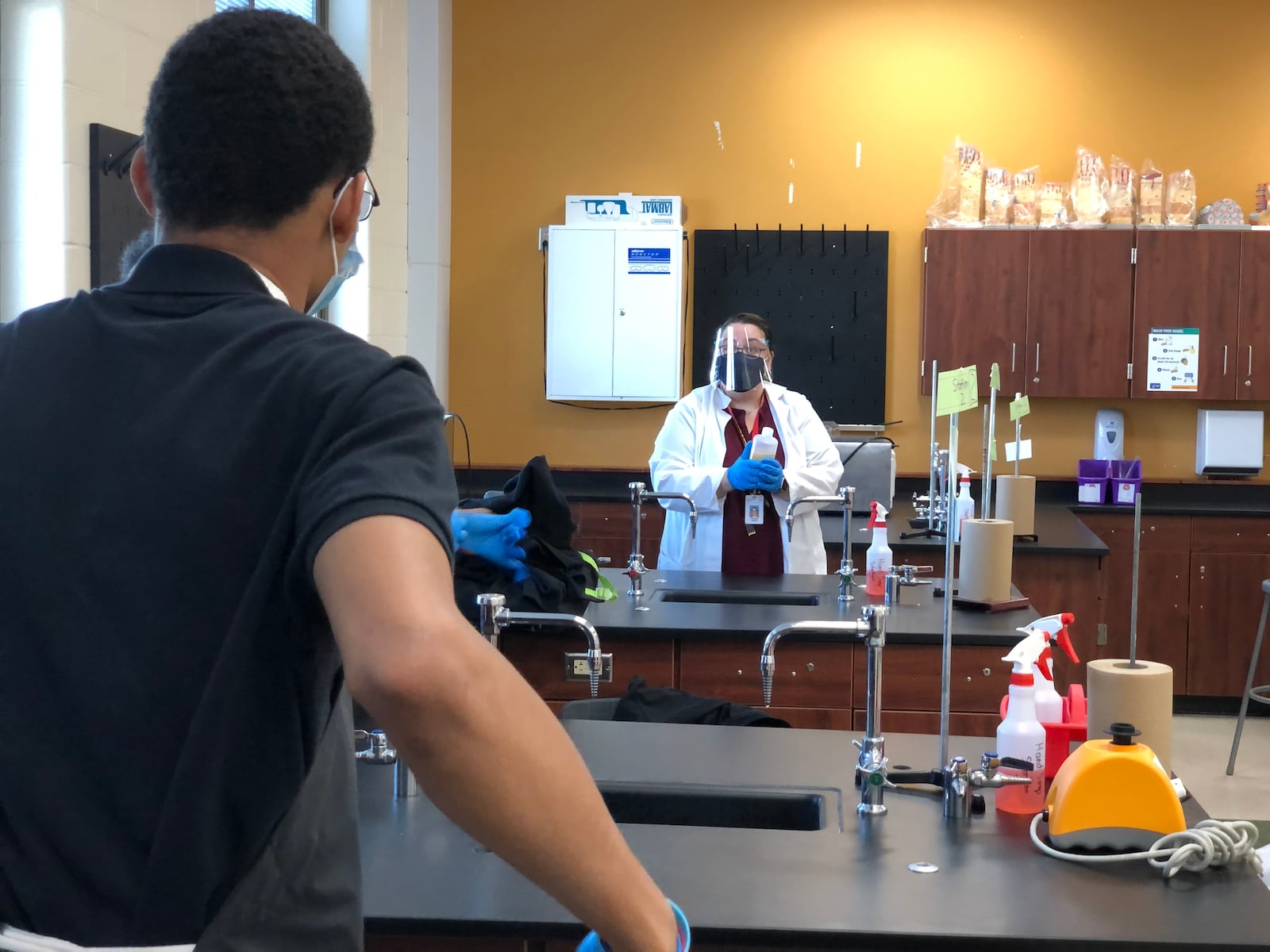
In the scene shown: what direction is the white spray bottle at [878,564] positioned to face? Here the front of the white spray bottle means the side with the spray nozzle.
to the viewer's left

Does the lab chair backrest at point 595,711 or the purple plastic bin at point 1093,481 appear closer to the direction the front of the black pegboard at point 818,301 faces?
the lab chair backrest

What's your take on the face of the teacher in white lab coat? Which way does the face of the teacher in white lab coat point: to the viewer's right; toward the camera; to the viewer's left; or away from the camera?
toward the camera

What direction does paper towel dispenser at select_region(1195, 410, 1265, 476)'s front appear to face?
toward the camera

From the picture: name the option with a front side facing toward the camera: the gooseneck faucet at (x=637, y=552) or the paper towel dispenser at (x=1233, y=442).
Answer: the paper towel dispenser

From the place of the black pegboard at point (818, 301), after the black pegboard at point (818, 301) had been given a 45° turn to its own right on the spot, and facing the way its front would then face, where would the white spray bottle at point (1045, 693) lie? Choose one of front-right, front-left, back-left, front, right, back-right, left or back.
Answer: front-left

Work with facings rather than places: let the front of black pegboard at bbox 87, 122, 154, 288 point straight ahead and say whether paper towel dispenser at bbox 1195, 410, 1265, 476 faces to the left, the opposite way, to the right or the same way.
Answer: to the right

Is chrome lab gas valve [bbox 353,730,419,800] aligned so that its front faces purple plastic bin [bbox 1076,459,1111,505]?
no

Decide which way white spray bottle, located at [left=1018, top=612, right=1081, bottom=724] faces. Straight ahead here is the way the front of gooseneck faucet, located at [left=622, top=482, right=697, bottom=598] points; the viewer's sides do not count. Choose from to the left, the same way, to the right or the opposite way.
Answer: the same way

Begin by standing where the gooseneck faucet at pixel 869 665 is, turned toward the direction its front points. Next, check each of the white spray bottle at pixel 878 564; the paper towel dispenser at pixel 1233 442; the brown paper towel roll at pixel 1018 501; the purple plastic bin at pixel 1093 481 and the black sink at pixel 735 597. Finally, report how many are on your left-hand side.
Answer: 0

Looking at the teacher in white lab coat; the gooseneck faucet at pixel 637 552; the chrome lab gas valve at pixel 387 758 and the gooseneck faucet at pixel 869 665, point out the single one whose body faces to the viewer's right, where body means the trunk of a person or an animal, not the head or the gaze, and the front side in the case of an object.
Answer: the gooseneck faucet at pixel 637 552

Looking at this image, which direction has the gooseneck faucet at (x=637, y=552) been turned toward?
to the viewer's right

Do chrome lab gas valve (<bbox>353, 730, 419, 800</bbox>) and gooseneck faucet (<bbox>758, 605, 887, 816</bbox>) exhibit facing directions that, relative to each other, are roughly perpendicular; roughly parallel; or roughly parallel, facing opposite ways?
roughly parallel

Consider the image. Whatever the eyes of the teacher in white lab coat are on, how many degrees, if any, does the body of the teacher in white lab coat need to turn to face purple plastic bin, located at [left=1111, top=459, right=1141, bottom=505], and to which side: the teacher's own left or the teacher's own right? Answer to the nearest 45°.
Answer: approximately 135° to the teacher's own left
